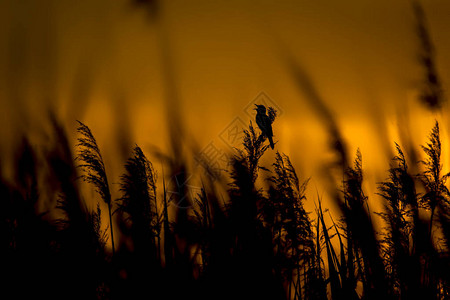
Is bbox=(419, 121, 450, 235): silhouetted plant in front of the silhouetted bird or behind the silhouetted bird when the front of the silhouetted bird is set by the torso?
behind

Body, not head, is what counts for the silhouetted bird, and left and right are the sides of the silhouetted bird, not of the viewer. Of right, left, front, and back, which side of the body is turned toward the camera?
left
